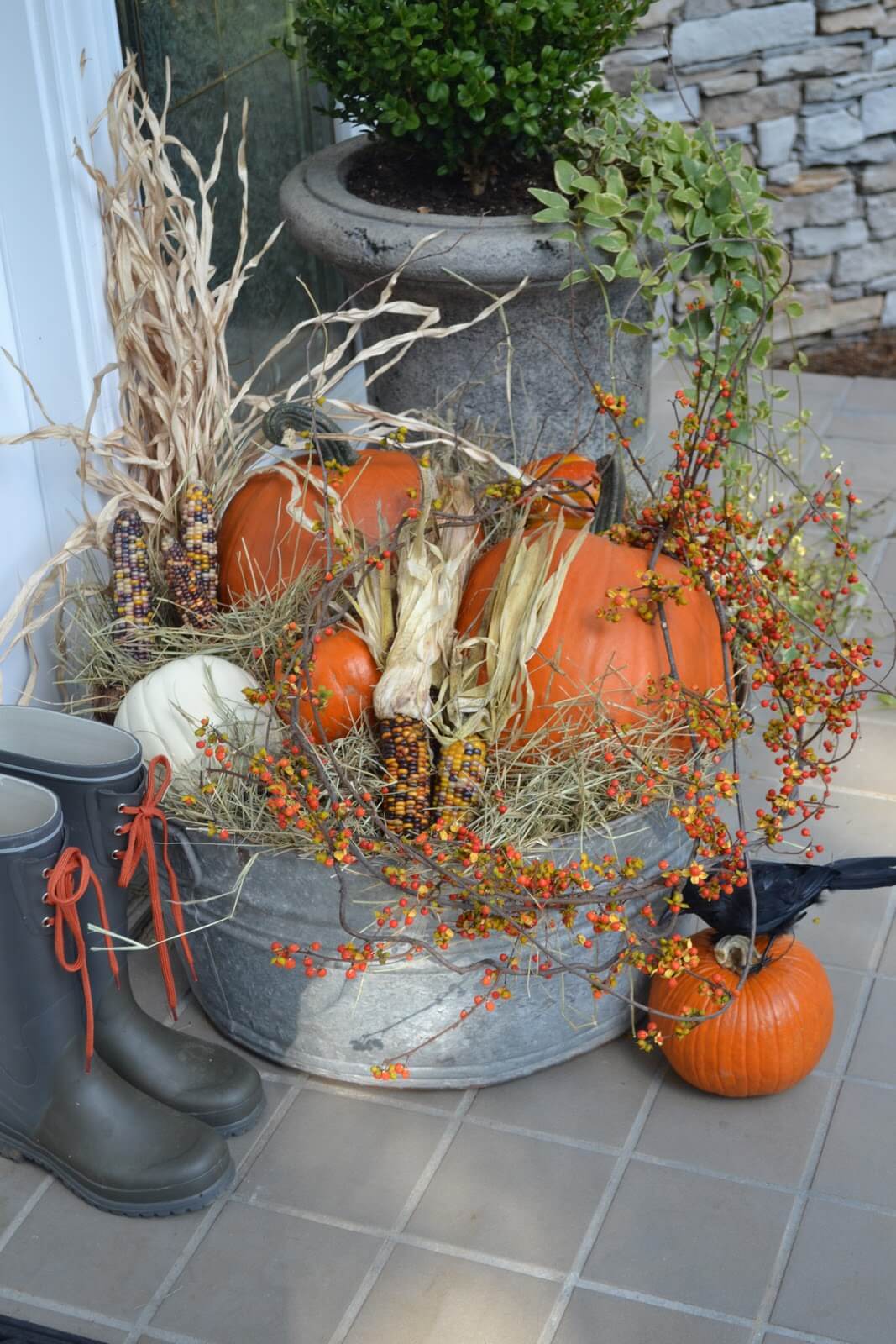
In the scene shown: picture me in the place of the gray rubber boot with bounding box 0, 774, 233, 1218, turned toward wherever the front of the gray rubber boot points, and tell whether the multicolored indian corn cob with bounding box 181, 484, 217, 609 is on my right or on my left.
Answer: on my left

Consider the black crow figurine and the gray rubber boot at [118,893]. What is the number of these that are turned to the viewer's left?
1

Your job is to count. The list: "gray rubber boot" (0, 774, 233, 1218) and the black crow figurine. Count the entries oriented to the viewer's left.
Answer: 1

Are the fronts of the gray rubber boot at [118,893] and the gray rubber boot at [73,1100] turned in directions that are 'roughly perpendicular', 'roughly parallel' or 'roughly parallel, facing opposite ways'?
roughly parallel

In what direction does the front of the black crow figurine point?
to the viewer's left

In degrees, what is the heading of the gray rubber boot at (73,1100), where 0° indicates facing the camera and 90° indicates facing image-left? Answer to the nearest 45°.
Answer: approximately 315°

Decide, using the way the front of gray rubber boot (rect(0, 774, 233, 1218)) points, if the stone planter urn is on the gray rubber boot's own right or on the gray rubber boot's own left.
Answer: on the gray rubber boot's own left
